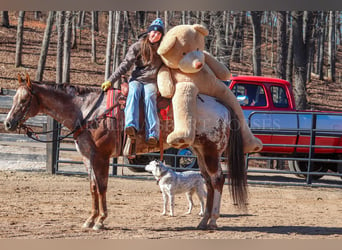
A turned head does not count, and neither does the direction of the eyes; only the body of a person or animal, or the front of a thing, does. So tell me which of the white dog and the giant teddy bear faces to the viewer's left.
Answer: the white dog

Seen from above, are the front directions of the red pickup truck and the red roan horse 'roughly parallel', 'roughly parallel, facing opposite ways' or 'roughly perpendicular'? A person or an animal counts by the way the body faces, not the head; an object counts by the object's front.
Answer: roughly parallel

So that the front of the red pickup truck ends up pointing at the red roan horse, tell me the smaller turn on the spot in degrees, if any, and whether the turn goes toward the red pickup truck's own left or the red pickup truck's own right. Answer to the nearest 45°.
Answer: approximately 90° to the red pickup truck's own left

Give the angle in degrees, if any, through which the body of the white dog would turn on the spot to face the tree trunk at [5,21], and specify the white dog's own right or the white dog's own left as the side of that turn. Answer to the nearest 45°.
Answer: approximately 90° to the white dog's own right

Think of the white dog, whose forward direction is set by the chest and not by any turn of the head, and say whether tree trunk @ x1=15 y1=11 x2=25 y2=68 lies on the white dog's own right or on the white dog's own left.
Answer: on the white dog's own right

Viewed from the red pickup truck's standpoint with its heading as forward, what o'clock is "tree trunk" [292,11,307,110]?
The tree trunk is roughly at 3 o'clock from the red pickup truck.

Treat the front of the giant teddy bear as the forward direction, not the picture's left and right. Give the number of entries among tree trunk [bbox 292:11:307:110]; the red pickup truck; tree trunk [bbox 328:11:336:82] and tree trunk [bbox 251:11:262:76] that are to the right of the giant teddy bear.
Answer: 0

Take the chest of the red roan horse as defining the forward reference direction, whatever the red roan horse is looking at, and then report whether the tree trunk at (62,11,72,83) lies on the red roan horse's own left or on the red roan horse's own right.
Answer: on the red roan horse's own right

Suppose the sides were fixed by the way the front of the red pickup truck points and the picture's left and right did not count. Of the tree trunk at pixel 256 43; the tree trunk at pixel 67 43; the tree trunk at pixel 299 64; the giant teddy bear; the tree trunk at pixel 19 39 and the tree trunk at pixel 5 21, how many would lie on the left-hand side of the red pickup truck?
1

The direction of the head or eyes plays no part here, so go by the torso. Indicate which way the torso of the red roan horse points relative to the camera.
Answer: to the viewer's left

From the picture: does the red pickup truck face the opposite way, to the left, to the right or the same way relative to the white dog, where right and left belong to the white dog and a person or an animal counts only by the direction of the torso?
the same way

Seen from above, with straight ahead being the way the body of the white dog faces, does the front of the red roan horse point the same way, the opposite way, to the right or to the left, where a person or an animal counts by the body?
the same way

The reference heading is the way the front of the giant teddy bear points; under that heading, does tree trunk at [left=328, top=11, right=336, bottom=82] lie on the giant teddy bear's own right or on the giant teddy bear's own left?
on the giant teddy bear's own left

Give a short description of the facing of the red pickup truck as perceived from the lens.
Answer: facing to the left of the viewer

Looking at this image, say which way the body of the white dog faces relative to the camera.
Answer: to the viewer's left

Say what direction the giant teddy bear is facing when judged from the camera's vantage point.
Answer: facing the viewer and to the right of the viewer
